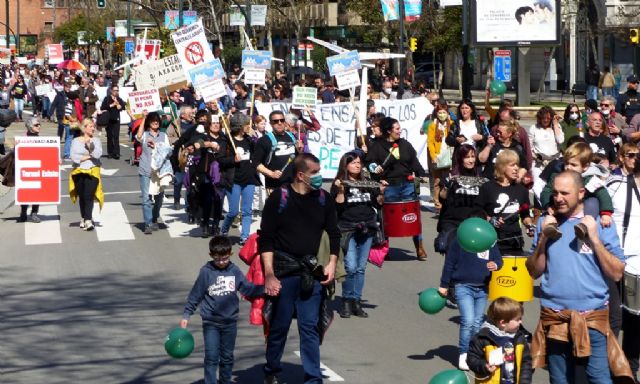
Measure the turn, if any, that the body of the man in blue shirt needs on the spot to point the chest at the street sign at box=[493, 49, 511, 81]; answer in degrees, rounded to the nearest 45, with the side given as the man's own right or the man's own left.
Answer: approximately 180°

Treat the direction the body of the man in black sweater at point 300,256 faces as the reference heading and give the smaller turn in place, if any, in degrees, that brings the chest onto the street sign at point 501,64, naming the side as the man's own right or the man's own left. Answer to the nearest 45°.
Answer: approximately 180°

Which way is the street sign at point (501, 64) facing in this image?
toward the camera

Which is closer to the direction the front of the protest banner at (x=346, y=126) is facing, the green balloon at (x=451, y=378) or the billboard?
the green balloon

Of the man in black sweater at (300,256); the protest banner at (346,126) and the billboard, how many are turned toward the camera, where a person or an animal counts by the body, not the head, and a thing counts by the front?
3

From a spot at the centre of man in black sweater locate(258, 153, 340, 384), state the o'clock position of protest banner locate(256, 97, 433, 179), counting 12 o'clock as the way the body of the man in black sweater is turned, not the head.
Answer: The protest banner is roughly at 6 o'clock from the man in black sweater.

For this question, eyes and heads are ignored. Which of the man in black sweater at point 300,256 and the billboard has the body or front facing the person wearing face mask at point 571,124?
the billboard

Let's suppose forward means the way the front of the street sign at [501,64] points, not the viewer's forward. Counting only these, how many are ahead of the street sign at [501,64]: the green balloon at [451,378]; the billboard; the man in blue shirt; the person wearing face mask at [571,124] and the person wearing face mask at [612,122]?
4

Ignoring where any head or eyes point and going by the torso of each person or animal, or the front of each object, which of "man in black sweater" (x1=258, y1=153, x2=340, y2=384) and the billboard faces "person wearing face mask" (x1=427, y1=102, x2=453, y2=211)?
the billboard

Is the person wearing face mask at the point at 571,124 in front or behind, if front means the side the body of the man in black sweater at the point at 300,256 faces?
behind

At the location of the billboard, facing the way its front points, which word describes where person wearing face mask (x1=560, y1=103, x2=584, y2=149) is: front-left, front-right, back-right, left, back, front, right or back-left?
front

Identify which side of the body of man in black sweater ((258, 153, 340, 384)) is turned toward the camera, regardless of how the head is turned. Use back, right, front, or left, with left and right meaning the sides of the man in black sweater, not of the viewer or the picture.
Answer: front

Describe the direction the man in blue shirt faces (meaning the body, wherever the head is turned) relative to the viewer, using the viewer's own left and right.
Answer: facing the viewer

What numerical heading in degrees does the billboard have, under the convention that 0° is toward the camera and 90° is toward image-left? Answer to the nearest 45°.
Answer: approximately 0°

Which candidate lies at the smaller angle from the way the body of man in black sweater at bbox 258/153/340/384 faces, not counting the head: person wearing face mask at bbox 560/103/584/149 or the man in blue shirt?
the man in blue shirt
